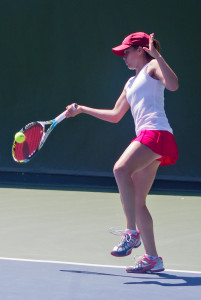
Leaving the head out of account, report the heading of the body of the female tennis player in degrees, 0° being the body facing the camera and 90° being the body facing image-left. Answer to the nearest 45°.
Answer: approximately 90°

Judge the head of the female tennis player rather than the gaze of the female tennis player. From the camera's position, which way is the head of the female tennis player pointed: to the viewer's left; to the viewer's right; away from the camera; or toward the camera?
to the viewer's left

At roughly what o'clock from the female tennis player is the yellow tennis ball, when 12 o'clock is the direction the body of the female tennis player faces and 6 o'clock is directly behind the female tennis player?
The yellow tennis ball is roughly at 1 o'clock from the female tennis player.
